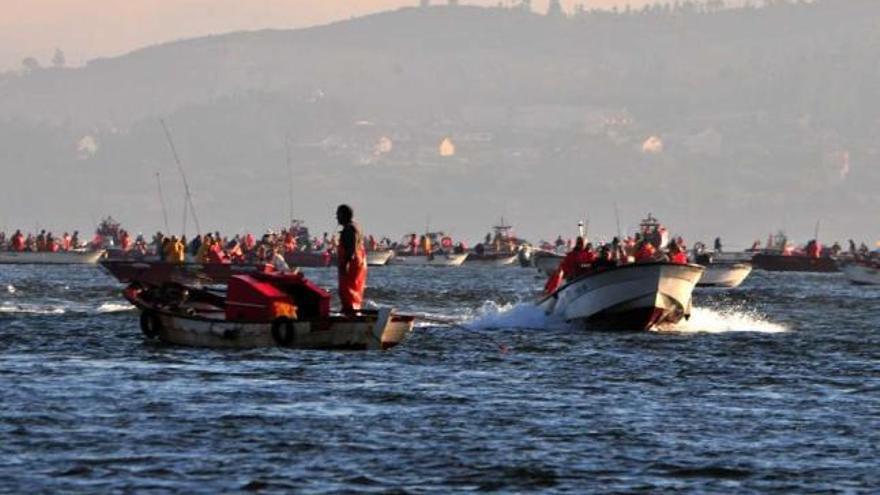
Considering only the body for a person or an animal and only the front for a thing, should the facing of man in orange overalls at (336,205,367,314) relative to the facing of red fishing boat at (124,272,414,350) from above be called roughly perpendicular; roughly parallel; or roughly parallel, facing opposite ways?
roughly parallel
